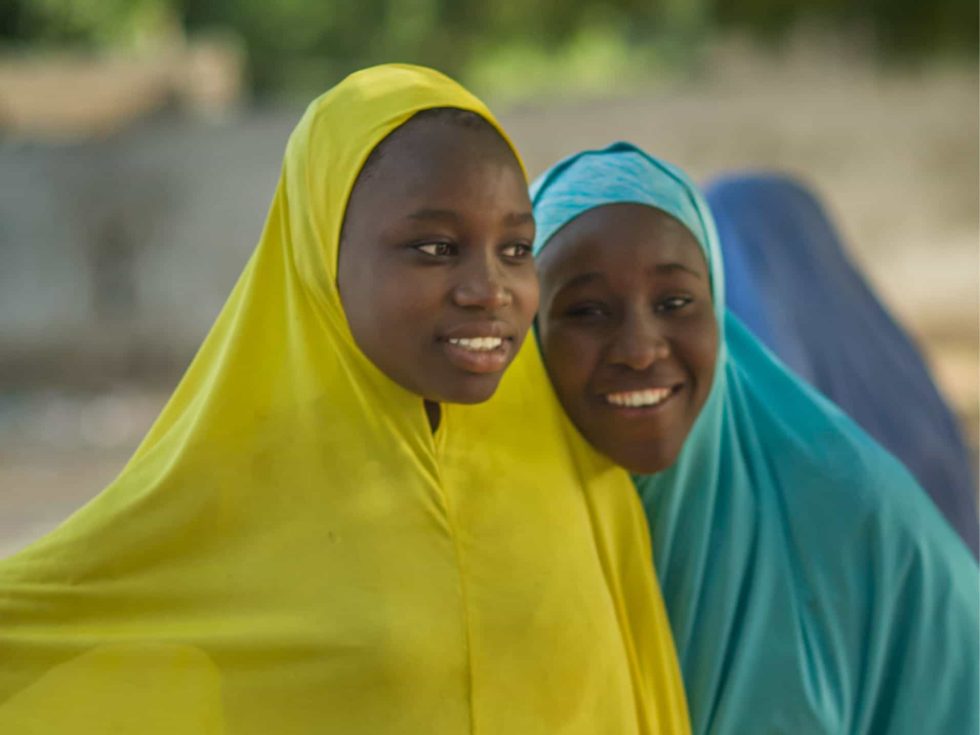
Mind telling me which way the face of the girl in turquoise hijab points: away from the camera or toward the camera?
toward the camera

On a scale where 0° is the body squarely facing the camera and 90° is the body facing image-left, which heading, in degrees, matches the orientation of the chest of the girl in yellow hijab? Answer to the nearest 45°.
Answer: approximately 315°

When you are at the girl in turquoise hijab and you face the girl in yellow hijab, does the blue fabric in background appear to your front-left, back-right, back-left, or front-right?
back-right

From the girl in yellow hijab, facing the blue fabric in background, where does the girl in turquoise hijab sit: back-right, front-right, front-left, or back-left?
front-right

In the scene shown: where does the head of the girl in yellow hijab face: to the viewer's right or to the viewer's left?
to the viewer's right

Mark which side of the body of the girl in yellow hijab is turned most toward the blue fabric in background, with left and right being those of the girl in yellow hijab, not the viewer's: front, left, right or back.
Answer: left

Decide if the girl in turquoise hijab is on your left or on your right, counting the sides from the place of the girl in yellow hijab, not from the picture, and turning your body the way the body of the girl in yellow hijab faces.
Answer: on your left

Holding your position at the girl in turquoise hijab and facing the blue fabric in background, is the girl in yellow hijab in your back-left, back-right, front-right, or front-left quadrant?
back-left
